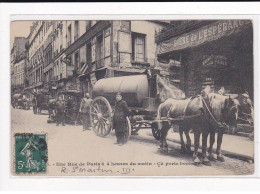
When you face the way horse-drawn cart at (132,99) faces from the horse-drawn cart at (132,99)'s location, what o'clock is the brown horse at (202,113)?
The brown horse is roughly at 11 o'clock from the horse-drawn cart.

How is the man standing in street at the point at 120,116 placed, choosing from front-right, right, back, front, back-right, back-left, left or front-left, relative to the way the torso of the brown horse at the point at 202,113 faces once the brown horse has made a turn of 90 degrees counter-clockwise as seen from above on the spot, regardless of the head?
back-left

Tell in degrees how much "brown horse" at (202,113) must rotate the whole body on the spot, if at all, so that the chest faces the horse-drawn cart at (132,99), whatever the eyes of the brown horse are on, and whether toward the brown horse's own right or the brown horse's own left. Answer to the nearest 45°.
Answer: approximately 135° to the brown horse's own right

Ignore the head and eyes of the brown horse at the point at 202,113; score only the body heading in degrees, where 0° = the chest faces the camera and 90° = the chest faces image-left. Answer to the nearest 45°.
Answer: approximately 315°

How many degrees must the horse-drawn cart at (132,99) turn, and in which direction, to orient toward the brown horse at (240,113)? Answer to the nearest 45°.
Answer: approximately 45° to its left
